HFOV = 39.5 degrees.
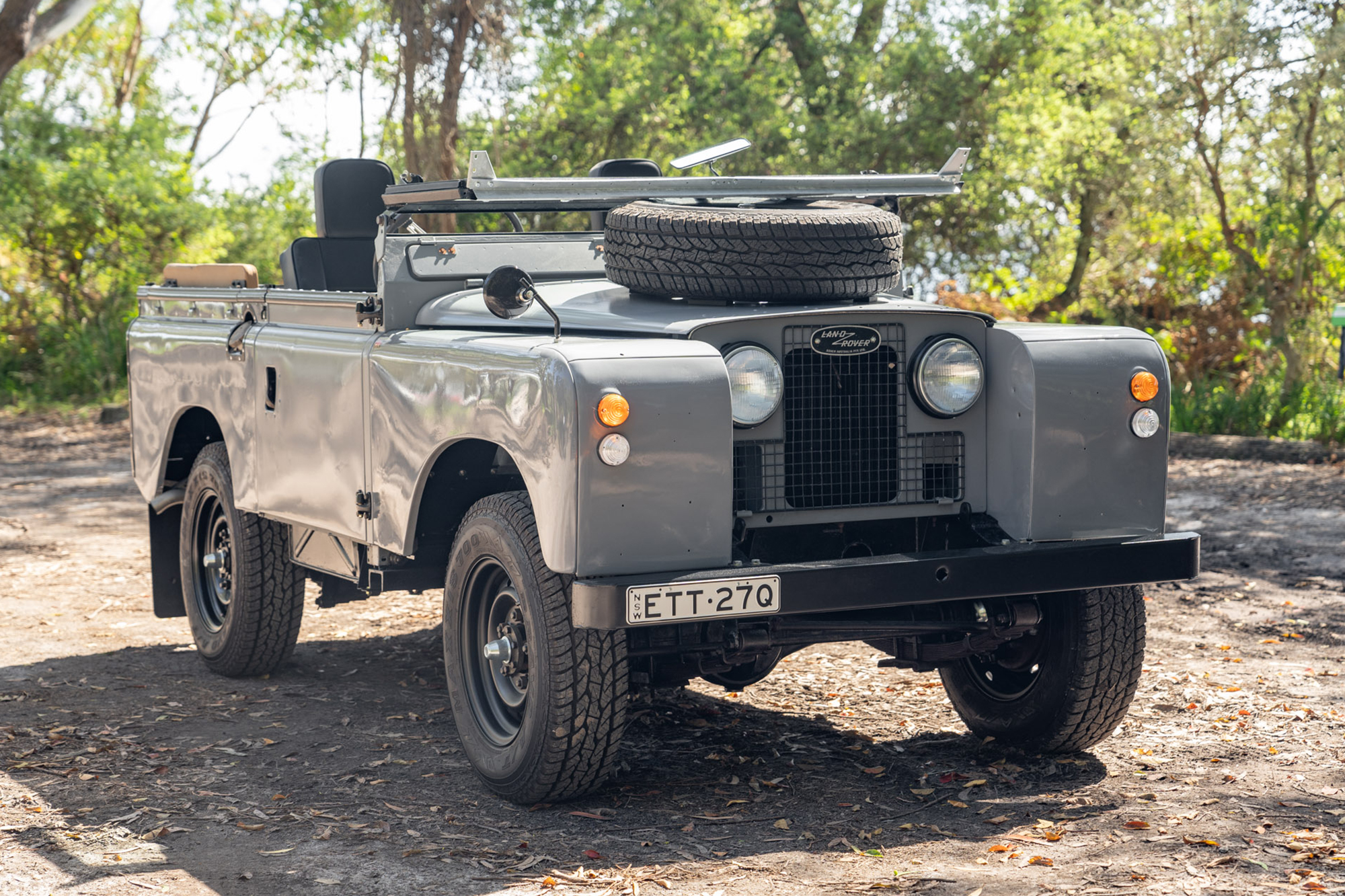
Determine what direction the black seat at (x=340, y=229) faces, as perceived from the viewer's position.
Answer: facing the viewer and to the right of the viewer

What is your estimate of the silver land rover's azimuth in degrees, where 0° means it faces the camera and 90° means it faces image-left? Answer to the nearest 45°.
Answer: approximately 315°
